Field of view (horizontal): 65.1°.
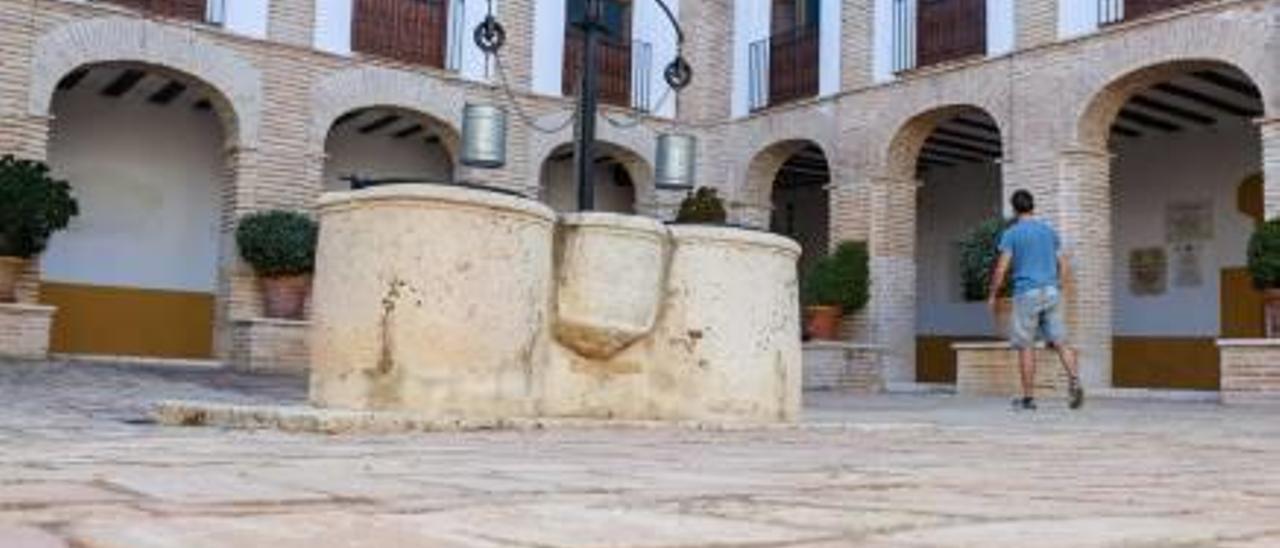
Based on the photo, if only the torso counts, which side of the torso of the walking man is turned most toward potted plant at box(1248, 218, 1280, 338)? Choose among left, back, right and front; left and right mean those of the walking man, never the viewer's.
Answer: right

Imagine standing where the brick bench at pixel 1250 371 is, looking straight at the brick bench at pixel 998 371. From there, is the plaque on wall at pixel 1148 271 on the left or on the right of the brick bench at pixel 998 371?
right

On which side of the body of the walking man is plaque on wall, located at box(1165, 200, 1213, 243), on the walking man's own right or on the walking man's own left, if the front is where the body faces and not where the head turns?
on the walking man's own right

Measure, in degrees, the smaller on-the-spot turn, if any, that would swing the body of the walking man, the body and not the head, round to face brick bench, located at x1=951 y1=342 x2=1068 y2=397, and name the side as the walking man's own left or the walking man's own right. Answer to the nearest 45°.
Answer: approximately 45° to the walking man's own right

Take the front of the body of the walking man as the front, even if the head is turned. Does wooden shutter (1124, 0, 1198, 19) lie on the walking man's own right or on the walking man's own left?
on the walking man's own right

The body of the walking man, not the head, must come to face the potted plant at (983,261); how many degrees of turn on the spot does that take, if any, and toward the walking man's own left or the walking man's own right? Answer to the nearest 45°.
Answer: approximately 45° to the walking man's own right

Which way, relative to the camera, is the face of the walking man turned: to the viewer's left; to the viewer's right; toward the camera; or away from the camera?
away from the camera

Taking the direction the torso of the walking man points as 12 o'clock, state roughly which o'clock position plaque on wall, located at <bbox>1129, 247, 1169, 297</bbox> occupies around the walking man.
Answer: The plaque on wall is roughly at 2 o'clock from the walking man.

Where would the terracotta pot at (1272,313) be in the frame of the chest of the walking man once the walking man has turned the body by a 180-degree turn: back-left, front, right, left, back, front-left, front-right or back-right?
left

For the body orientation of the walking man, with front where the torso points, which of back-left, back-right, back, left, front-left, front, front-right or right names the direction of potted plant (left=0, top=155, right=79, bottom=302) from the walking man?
front-left

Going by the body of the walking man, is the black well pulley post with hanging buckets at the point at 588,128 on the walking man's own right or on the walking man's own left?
on the walking man's own left

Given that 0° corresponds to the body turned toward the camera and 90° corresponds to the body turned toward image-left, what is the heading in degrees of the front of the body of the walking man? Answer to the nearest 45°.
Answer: approximately 135°

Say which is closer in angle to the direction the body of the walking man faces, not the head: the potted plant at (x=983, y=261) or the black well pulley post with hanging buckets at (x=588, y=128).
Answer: the potted plant
